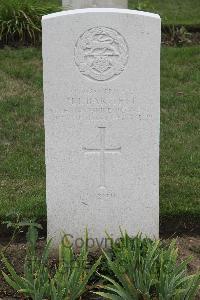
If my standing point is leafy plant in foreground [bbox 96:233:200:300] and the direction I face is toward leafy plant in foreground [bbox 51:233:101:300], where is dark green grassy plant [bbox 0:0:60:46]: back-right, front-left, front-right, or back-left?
front-right

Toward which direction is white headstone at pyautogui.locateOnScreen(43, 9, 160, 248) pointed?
toward the camera

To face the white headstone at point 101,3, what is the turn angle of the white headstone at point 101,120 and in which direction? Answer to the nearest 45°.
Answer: approximately 180°

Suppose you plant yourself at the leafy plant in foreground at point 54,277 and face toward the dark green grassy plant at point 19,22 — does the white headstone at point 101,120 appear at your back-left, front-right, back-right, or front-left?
front-right

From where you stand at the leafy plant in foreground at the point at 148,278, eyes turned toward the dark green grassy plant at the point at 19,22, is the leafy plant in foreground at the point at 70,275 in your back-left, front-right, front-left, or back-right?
front-left
